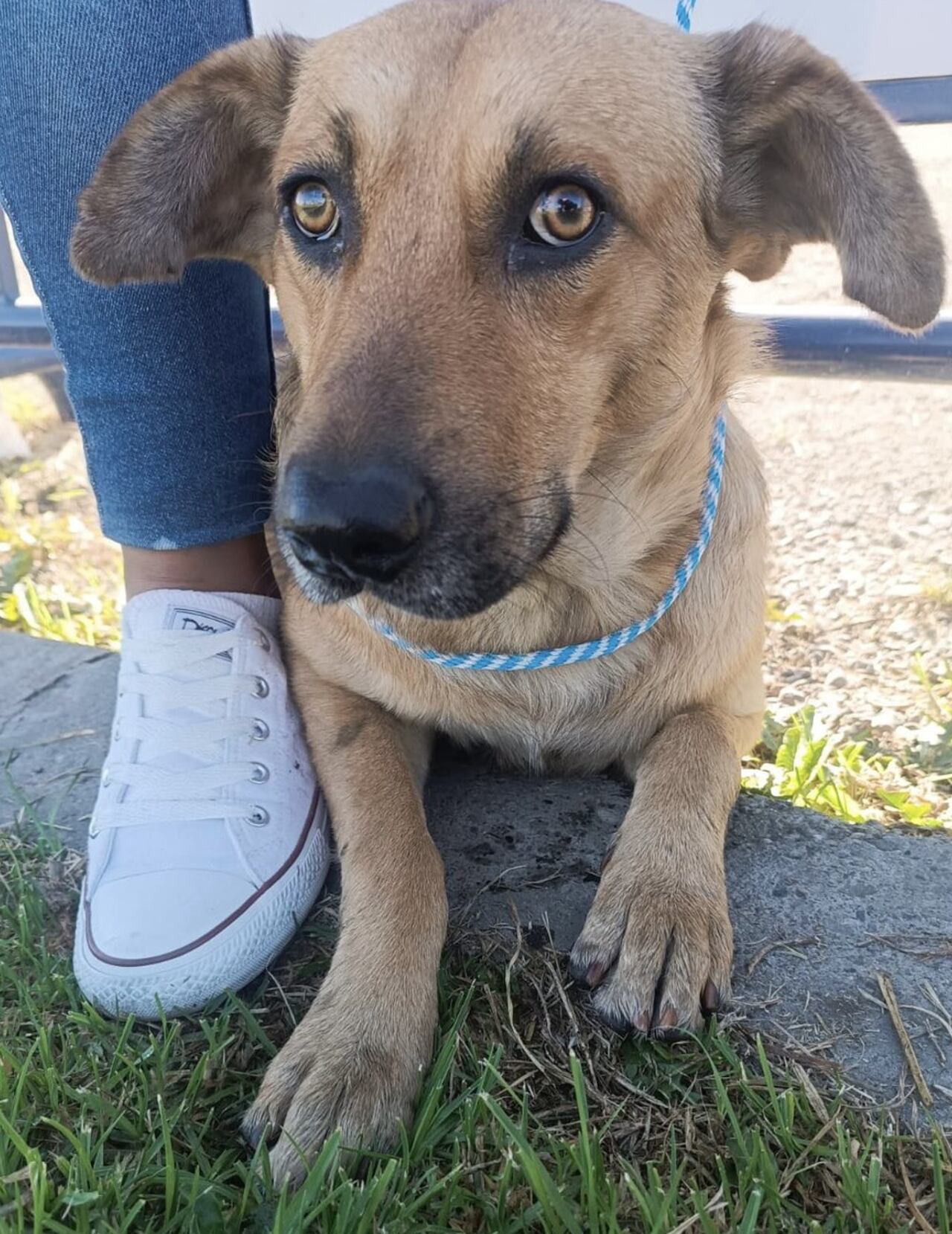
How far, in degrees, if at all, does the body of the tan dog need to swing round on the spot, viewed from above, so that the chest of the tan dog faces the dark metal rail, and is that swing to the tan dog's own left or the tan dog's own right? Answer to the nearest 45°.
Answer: approximately 135° to the tan dog's own left

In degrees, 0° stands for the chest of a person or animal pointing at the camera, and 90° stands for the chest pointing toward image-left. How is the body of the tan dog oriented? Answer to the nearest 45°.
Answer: approximately 0°
